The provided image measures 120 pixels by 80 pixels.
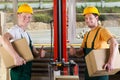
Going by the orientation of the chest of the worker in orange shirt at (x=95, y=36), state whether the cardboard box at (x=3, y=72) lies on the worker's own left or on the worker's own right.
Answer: on the worker's own right
